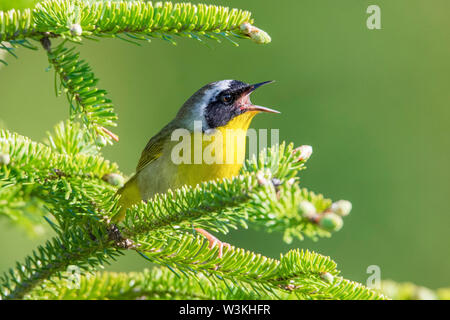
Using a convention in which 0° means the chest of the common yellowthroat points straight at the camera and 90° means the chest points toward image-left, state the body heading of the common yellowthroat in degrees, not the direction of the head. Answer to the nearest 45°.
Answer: approximately 270°
